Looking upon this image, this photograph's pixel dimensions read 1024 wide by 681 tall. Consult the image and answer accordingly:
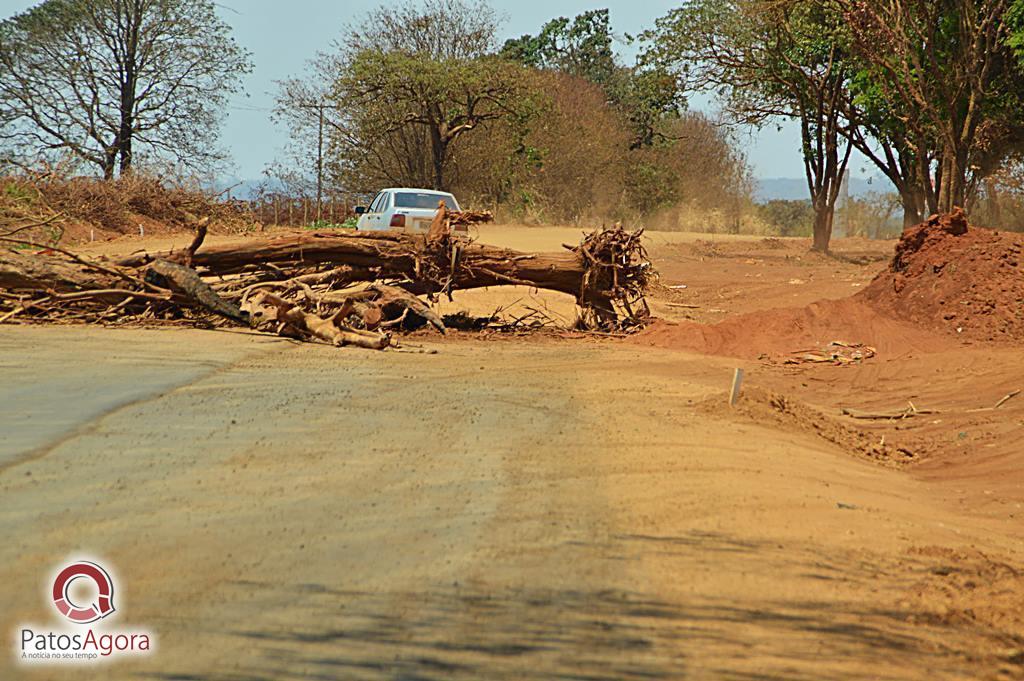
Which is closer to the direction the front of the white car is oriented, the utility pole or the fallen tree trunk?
the utility pole

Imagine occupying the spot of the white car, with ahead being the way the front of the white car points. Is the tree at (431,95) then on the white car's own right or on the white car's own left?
on the white car's own right

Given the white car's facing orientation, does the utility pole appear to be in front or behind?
in front

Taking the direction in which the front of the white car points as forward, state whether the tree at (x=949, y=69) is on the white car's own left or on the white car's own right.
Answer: on the white car's own right

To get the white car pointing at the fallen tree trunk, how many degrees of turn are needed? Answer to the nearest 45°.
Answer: approximately 135° to its left

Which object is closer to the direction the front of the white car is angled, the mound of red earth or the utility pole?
the utility pole

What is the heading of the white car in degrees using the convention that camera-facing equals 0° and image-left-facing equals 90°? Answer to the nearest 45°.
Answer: approximately 135°

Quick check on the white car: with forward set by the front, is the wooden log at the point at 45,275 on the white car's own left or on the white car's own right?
on the white car's own left

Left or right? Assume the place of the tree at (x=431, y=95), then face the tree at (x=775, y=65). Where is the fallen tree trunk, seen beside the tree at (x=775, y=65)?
right

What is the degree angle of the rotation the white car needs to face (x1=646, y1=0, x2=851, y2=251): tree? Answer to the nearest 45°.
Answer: approximately 90° to its right

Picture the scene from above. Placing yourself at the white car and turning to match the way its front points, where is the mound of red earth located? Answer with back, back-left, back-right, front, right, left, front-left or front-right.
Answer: back

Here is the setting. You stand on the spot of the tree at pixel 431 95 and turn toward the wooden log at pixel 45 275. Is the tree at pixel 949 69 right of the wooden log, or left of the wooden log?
left

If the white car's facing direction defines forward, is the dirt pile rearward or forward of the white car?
rearward
